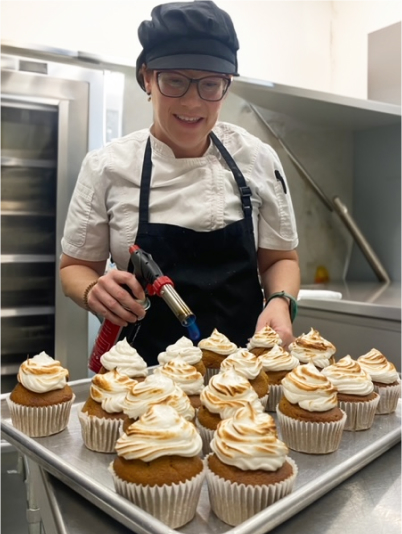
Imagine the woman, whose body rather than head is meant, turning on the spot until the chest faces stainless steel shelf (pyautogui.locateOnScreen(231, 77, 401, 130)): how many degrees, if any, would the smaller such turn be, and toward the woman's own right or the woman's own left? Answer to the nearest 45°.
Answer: approximately 135° to the woman's own left

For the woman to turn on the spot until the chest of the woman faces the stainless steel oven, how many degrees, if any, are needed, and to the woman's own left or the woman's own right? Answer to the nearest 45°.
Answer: approximately 135° to the woman's own right

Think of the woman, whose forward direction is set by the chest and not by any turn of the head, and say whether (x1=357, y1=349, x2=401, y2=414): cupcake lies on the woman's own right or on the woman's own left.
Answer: on the woman's own left

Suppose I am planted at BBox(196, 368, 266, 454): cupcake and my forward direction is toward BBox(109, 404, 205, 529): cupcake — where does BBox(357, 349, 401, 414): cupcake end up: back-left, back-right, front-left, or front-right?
back-left

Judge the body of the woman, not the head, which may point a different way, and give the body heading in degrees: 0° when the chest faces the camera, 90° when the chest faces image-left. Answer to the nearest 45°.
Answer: approximately 0°

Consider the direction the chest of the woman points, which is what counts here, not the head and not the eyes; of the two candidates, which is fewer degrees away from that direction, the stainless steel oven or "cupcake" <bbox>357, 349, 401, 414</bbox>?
the cupcake
